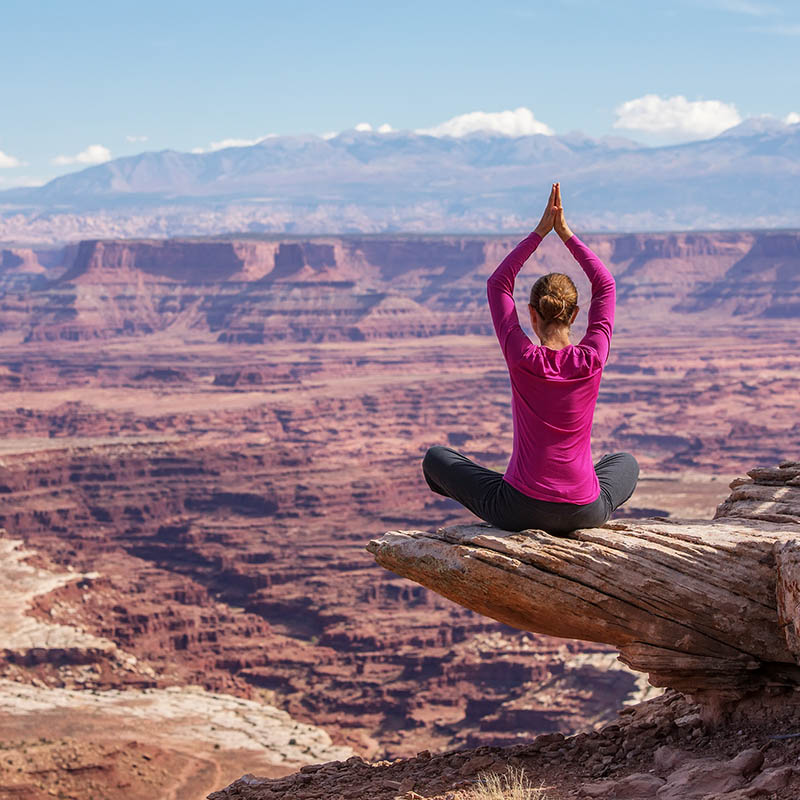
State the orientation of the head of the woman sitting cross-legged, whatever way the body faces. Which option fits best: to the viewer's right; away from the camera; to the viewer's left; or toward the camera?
away from the camera

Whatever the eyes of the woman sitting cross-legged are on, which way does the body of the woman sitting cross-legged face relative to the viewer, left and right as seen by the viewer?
facing away from the viewer
